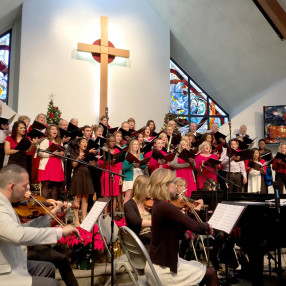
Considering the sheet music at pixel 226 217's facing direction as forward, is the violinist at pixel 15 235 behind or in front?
in front

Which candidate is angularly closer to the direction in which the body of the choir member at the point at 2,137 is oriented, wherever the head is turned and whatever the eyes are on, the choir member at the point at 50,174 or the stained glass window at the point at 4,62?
the choir member

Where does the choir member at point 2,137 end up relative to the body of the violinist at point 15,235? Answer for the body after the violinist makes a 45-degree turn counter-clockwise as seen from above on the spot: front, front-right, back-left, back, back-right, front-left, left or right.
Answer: front-left

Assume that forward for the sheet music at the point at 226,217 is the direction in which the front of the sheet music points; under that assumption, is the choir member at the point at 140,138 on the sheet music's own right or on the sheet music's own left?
on the sheet music's own right

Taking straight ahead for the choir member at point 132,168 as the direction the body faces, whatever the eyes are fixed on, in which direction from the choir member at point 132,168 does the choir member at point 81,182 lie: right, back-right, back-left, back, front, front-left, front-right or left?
right

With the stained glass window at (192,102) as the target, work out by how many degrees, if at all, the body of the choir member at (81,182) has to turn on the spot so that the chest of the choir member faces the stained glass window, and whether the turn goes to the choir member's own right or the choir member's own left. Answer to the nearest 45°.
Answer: approximately 90° to the choir member's own left

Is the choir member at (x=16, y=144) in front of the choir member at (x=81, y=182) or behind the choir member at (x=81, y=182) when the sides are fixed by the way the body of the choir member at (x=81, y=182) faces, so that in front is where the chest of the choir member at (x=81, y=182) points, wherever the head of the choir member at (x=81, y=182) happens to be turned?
behind

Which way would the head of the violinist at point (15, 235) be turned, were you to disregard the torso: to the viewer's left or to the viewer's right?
to the viewer's right

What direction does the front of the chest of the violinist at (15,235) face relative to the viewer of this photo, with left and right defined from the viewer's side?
facing to the right of the viewer

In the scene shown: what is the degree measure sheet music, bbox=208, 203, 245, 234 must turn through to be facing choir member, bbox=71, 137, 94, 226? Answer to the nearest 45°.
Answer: approximately 90° to its right

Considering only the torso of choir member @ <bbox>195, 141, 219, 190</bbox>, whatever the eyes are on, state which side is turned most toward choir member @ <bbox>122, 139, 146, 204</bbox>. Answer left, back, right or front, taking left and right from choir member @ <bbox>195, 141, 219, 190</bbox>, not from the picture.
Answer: right
